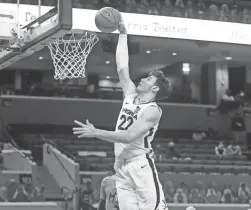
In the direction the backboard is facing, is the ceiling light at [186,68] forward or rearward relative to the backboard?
forward

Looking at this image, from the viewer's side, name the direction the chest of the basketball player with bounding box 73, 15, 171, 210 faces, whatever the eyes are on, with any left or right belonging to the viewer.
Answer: facing the viewer and to the left of the viewer

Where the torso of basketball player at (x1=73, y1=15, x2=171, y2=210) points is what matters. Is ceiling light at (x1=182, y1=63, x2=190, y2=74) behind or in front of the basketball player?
behind

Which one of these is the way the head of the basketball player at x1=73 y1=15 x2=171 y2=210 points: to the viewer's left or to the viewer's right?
to the viewer's left

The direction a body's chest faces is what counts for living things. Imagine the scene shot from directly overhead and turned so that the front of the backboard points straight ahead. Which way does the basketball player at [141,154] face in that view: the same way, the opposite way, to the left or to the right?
the opposite way
